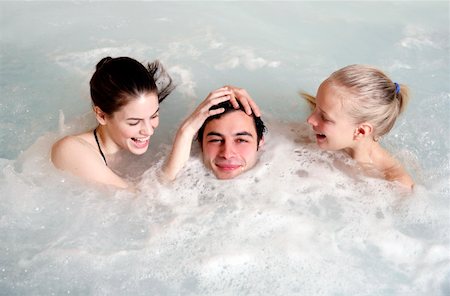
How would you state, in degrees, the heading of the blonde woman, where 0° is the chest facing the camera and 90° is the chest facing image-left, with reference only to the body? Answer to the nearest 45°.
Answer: approximately 90°

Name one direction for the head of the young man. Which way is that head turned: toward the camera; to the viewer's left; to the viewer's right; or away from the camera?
toward the camera

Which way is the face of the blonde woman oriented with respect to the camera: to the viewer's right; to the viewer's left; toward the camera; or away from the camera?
to the viewer's left

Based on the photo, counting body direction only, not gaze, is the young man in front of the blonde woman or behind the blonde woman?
in front
